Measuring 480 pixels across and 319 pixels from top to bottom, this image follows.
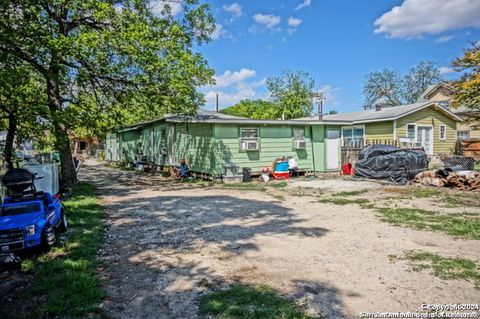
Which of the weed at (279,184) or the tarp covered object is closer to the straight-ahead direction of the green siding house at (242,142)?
the weed

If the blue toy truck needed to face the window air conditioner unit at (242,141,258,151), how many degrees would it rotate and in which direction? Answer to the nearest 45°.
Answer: approximately 180°

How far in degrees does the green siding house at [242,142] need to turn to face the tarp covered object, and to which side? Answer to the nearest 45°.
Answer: approximately 90° to its left

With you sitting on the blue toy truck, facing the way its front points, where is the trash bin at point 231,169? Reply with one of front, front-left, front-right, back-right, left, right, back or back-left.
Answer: back

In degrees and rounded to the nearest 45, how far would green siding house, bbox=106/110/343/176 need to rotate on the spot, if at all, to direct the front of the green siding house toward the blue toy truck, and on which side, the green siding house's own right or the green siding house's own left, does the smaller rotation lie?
0° — it already faces it

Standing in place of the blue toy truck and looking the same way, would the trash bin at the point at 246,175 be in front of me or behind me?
behind

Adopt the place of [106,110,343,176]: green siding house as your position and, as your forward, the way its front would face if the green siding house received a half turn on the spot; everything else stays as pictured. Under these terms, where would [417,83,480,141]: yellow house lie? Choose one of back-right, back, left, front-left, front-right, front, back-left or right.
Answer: front-right

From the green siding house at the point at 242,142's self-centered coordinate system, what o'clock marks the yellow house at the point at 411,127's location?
The yellow house is roughly at 8 o'clock from the green siding house.

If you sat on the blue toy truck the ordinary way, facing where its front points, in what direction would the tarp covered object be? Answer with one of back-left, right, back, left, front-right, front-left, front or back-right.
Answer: back-left

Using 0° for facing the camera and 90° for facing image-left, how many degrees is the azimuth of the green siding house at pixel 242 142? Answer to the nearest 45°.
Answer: approximately 0°

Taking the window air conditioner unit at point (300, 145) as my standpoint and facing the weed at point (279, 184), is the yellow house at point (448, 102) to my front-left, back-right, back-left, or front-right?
back-left

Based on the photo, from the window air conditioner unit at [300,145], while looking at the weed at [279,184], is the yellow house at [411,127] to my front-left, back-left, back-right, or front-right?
back-left
